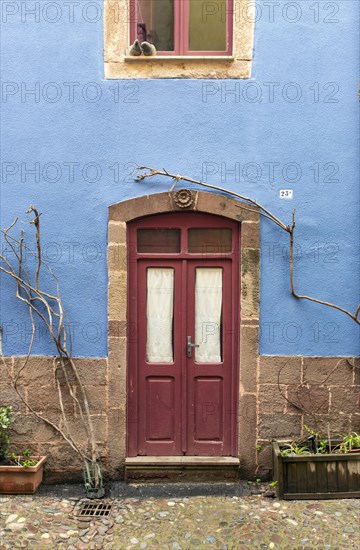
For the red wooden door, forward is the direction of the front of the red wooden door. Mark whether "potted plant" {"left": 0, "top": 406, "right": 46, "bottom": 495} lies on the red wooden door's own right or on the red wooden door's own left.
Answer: on the red wooden door's own right

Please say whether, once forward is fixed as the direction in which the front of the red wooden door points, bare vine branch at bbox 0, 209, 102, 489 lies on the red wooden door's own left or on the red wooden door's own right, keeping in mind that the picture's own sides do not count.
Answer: on the red wooden door's own right

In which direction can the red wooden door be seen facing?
toward the camera

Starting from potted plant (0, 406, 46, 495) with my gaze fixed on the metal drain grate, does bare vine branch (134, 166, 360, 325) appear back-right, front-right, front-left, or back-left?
front-left

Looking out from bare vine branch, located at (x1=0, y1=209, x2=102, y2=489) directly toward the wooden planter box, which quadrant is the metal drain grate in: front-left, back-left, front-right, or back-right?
front-right
